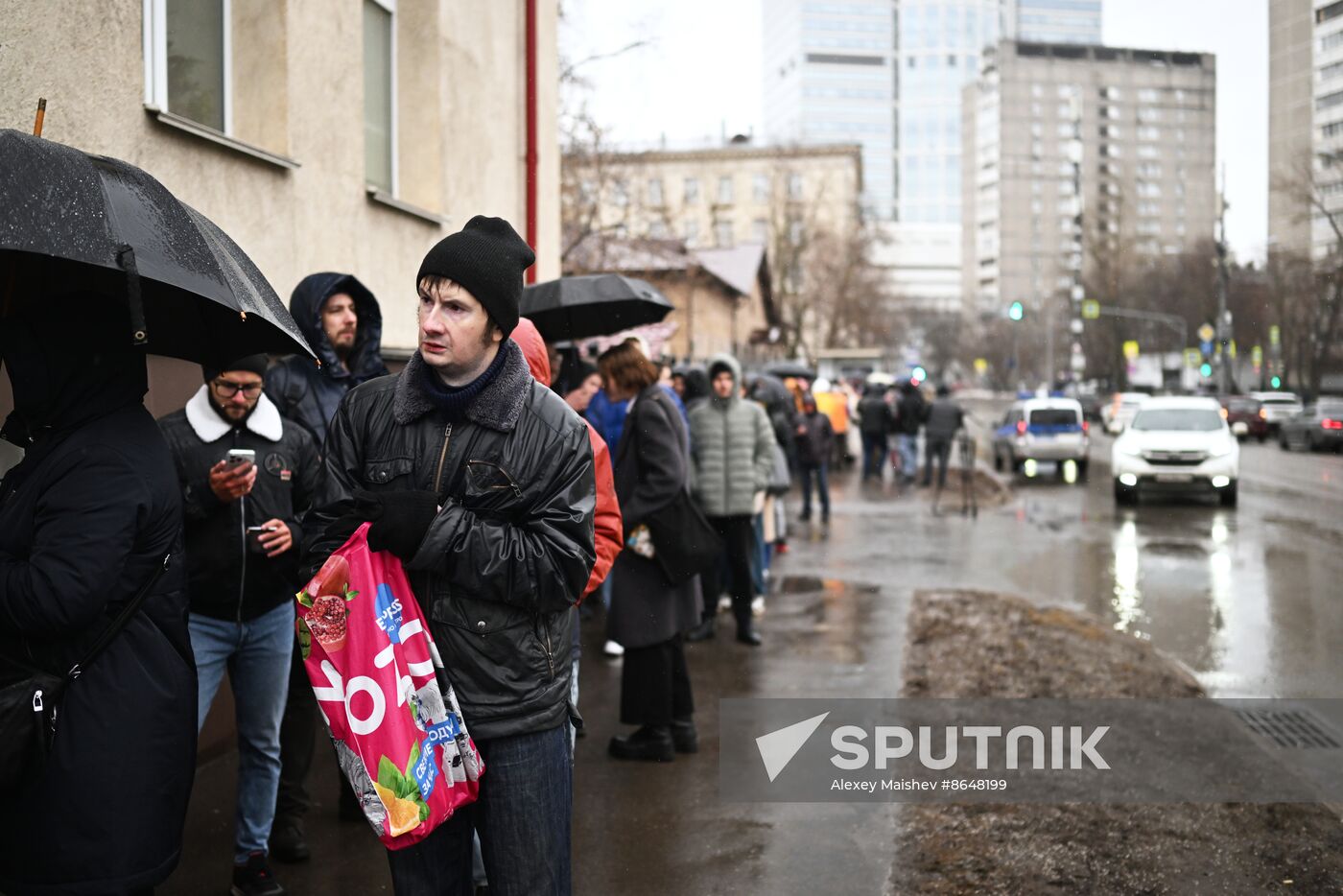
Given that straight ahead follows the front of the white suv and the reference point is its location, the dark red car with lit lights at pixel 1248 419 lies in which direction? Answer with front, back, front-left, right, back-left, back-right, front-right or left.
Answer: back

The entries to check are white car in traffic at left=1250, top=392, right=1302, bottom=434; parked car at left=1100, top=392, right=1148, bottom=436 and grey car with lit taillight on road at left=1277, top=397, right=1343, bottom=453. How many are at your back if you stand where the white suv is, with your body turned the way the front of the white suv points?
3

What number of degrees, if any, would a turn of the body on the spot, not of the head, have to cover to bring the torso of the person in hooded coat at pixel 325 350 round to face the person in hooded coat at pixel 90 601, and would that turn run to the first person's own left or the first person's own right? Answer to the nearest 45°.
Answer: approximately 45° to the first person's own right

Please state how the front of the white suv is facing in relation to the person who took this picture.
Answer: facing the viewer

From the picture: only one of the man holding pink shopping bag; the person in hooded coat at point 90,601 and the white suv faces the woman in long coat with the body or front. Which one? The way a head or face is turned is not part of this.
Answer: the white suv

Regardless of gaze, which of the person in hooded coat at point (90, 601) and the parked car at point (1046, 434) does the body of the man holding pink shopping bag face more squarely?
the person in hooded coat

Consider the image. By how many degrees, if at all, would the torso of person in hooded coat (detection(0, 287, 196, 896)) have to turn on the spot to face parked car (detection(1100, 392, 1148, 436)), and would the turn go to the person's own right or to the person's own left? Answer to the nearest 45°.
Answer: approximately 135° to the person's own right

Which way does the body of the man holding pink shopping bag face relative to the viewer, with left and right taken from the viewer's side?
facing the viewer and to the left of the viewer

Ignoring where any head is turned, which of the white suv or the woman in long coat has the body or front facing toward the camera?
the white suv

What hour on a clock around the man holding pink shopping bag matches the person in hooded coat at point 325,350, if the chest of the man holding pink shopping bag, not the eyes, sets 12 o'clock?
The person in hooded coat is roughly at 4 o'clock from the man holding pink shopping bag.

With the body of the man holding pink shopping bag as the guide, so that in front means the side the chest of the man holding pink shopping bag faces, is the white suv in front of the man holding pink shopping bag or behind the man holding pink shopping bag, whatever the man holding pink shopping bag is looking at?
behind

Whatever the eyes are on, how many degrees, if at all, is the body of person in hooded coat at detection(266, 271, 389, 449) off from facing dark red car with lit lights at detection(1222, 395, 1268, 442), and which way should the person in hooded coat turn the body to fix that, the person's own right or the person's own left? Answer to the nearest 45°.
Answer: approximately 90° to the person's own left

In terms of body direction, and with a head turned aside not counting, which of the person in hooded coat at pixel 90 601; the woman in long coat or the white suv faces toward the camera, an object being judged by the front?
the white suv

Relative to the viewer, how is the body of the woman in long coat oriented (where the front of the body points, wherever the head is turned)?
to the viewer's left

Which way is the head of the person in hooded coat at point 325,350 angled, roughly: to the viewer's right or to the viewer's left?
to the viewer's right

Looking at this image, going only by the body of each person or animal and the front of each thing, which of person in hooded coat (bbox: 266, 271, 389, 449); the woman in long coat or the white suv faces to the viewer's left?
the woman in long coat

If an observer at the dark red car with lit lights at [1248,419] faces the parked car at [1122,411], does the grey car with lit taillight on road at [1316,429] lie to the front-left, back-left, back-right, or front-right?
back-left
